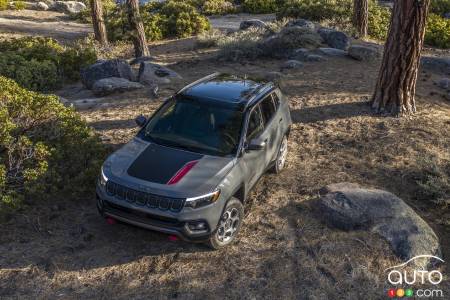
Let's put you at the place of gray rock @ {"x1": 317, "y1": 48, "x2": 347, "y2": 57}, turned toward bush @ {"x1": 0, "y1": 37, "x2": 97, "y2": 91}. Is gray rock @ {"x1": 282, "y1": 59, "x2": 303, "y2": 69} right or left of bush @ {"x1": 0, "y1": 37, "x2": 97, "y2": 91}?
left

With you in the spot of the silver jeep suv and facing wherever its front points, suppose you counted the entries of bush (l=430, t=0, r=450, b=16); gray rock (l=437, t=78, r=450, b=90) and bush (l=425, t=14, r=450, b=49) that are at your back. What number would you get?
3

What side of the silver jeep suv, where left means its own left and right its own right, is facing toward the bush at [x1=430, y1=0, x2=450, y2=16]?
back

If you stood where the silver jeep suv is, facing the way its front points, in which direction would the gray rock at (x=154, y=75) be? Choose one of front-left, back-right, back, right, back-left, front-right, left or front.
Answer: back-right

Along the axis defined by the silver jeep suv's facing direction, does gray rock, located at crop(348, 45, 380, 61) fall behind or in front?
behind

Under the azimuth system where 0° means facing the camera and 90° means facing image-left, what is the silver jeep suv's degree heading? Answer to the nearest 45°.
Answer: approximately 45°

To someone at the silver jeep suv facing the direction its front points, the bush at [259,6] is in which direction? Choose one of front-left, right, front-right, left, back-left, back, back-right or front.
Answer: back-right

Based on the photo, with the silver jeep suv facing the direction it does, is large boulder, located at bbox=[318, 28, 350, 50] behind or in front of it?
behind

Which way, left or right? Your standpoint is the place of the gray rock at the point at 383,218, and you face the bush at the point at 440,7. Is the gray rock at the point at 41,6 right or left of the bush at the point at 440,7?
left

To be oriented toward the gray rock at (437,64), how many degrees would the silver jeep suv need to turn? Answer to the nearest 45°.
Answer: approximately 180°

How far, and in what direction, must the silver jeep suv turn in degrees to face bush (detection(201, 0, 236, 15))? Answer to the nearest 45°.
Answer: approximately 135° to its right

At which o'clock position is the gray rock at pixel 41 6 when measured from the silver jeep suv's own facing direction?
The gray rock is roughly at 4 o'clock from the silver jeep suv.

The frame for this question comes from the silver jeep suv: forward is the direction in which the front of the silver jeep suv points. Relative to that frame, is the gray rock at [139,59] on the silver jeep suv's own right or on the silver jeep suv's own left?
on the silver jeep suv's own right

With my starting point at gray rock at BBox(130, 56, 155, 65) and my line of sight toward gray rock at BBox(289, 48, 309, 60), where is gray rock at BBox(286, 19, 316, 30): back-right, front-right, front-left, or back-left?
front-left

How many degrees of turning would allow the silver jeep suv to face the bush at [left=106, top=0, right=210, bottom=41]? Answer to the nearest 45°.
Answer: approximately 135° to its right

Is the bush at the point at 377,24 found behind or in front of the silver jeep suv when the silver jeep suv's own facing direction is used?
behind
